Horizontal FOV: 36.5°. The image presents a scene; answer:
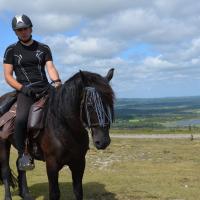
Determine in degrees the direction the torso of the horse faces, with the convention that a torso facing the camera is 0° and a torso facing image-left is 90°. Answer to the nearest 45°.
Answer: approximately 315°

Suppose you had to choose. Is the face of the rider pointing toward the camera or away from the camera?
toward the camera
